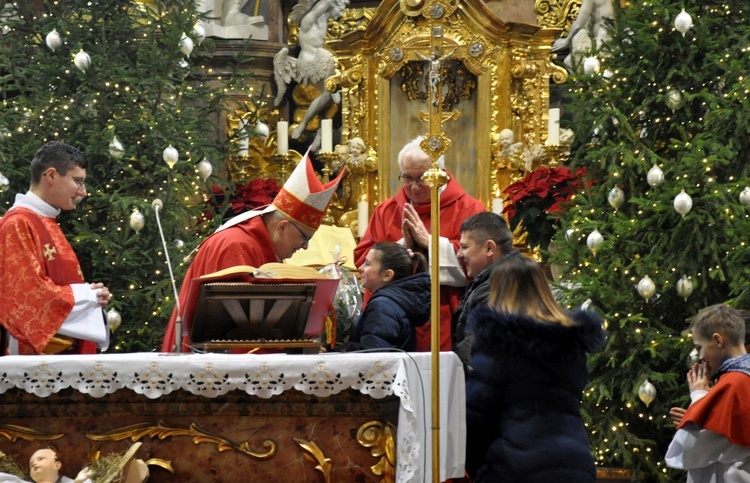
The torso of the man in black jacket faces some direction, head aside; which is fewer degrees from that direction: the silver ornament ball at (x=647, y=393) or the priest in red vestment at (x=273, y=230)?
the priest in red vestment

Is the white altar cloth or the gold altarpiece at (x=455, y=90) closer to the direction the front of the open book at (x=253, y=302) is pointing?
the gold altarpiece

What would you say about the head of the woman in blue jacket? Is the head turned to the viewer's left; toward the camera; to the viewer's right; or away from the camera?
away from the camera

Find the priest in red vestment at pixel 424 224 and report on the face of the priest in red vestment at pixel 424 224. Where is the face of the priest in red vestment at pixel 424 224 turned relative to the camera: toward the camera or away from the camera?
toward the camera

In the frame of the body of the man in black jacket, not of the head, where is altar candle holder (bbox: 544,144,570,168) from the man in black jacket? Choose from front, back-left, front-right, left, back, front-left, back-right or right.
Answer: right

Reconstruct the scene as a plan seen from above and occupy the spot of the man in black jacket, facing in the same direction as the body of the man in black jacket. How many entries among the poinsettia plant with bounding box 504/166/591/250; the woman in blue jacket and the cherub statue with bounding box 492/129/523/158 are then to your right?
2

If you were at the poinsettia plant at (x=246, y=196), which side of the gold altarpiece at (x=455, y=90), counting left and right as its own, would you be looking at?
right

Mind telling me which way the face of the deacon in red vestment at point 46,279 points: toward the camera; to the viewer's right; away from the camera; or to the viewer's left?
to the viewer's right

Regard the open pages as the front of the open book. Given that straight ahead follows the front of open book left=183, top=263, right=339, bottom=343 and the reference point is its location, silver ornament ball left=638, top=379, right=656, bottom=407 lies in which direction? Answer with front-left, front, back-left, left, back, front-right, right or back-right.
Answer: front-right

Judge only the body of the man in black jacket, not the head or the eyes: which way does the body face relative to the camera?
to the viewer's left

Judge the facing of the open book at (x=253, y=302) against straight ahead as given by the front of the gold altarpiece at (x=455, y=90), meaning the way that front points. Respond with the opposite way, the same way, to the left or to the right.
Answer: the opposite way

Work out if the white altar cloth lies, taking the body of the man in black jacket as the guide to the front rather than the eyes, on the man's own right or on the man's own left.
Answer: on the man's own left

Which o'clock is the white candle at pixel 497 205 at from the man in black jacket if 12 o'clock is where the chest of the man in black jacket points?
The white candle is roughly at 3 o'clock from the man in black jacket.

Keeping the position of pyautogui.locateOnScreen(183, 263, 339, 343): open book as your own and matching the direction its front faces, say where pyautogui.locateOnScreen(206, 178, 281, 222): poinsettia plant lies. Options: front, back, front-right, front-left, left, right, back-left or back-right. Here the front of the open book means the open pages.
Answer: front

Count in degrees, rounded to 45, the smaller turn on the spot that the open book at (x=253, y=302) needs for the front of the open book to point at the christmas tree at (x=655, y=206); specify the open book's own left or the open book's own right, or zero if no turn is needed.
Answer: approximately 45° to the open book's own right

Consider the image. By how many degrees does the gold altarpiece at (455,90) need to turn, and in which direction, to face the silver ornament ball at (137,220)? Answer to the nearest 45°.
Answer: approximately 45° to its right

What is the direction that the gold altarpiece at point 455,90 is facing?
toward the camera

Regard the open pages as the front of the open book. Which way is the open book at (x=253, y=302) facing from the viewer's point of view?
away from the camera

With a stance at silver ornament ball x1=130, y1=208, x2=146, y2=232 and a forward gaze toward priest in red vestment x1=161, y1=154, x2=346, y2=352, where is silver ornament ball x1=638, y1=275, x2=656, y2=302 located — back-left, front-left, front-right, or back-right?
front-left

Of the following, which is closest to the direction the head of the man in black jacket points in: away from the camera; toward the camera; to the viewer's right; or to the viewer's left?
to the viewer's left
